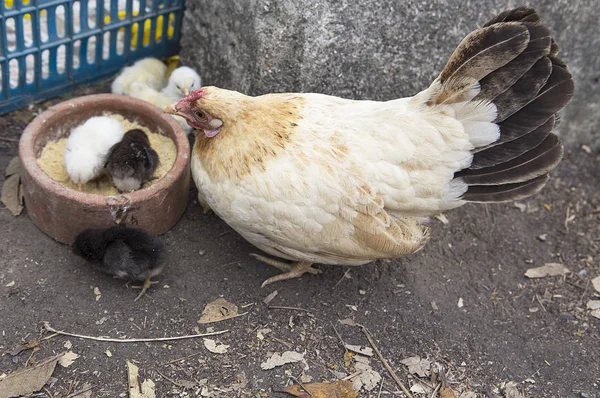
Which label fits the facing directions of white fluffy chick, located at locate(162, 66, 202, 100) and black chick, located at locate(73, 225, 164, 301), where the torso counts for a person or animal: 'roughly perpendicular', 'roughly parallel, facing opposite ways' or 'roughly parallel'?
roughly perpendicular

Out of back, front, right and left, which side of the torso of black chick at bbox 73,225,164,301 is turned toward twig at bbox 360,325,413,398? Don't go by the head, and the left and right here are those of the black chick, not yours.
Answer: back

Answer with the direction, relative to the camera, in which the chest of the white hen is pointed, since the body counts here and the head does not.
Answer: to the viewer's left

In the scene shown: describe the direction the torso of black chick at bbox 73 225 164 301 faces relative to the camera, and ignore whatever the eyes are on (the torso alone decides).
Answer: to the viewer's left

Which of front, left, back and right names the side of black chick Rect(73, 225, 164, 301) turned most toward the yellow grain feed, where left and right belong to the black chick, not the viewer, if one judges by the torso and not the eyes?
right

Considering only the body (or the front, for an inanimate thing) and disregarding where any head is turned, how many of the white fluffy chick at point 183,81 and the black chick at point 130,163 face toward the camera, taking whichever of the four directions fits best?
1
